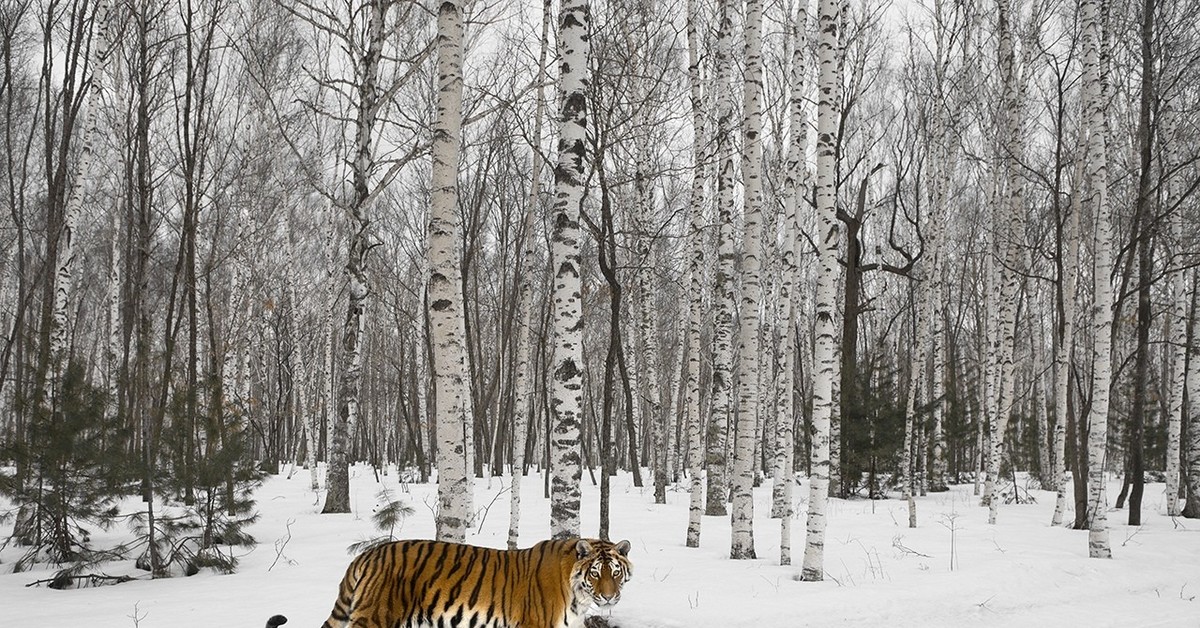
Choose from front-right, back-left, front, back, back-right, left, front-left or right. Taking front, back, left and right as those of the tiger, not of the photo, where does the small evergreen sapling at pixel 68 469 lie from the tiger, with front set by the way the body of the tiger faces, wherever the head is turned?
back-left

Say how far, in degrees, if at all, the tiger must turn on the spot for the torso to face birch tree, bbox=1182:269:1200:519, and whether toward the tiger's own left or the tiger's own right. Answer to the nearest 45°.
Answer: approximately 45° to the tiger's own left

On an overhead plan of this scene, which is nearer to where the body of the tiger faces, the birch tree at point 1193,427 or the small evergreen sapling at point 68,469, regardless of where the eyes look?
the birch tree

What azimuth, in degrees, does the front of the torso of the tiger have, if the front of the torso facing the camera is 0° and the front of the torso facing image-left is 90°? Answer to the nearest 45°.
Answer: approximately 270°
